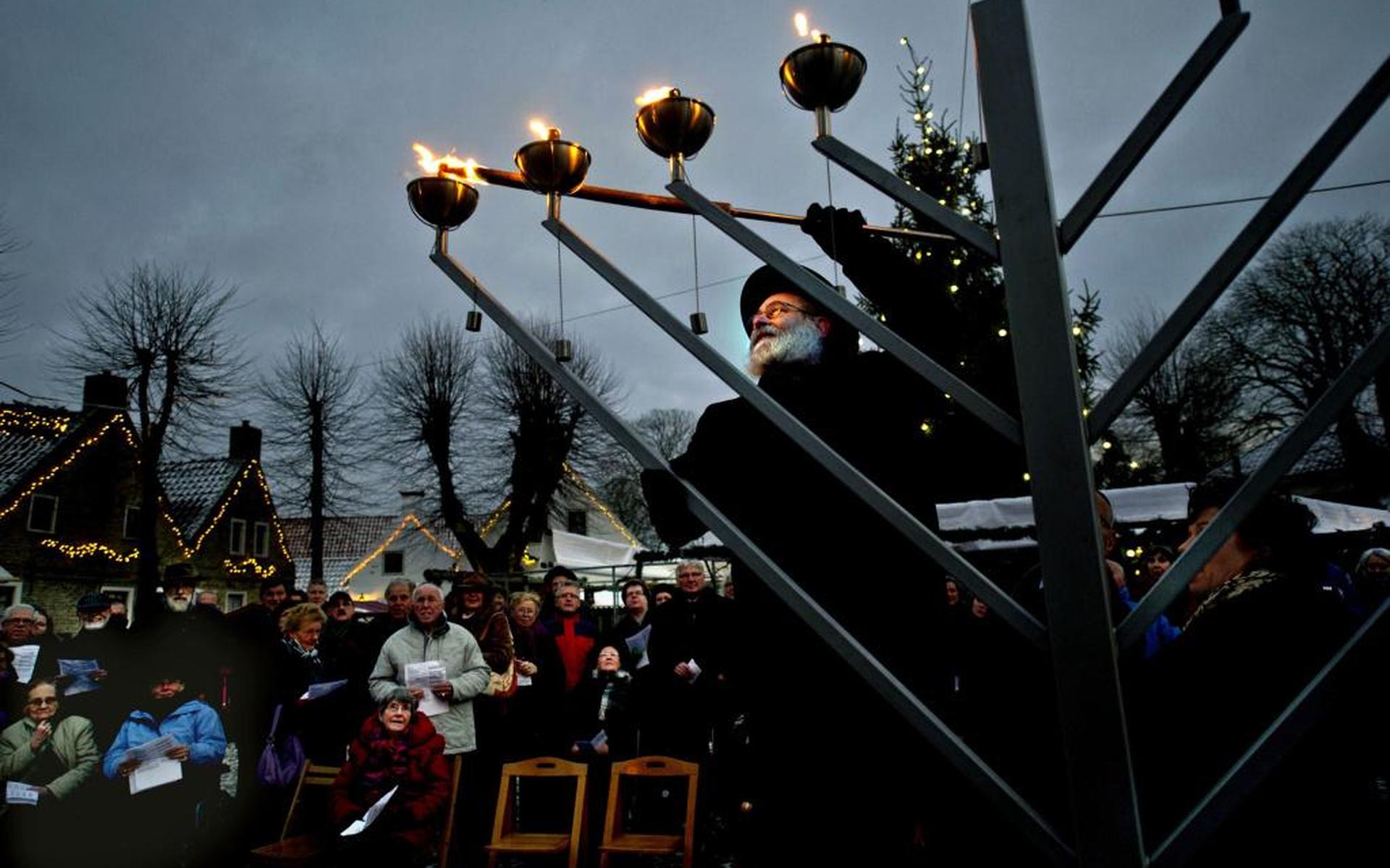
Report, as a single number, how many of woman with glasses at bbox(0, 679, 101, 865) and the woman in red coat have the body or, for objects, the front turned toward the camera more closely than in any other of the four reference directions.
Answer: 2

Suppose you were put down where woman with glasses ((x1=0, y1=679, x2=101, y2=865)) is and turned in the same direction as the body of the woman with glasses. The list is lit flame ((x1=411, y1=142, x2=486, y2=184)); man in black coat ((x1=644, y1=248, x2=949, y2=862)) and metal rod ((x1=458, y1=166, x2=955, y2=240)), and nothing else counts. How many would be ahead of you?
3

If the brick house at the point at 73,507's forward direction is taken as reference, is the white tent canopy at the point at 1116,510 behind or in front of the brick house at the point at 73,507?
in front

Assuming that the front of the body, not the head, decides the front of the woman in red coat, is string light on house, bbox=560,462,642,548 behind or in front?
behind

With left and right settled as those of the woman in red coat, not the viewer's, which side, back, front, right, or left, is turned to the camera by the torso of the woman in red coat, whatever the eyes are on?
front

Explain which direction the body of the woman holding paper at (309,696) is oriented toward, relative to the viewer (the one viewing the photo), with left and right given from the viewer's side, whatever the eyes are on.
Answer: facing the viewer and to the right of the viewer

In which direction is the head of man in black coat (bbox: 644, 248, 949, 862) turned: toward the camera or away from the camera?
toward the camera

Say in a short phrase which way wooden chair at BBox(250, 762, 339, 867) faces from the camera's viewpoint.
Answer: facing the viewer and to the left of the viewer

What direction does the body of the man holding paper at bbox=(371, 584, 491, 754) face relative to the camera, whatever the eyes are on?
toward the camera

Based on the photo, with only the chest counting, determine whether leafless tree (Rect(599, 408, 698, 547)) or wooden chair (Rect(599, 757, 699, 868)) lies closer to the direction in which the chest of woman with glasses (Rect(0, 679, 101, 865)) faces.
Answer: the wooden chair

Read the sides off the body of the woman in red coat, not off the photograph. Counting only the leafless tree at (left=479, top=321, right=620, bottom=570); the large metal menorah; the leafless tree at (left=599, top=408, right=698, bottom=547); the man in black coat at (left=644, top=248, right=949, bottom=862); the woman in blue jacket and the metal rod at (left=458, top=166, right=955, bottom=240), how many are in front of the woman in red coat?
3

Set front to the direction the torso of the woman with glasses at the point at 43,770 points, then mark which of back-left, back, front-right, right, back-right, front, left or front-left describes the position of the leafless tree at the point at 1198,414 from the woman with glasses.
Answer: left
